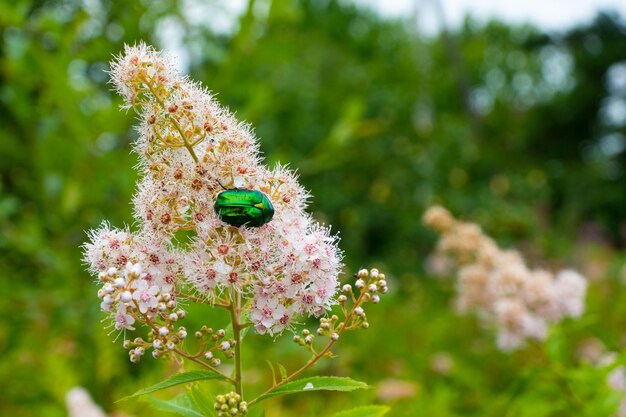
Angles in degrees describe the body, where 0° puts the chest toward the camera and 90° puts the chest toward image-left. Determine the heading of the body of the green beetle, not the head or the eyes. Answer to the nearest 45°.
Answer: approximately 270°

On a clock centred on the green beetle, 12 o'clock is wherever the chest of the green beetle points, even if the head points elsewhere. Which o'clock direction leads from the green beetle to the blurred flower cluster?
The blurred flower cluster is roughly at 10 o'clock from the green beetle.
